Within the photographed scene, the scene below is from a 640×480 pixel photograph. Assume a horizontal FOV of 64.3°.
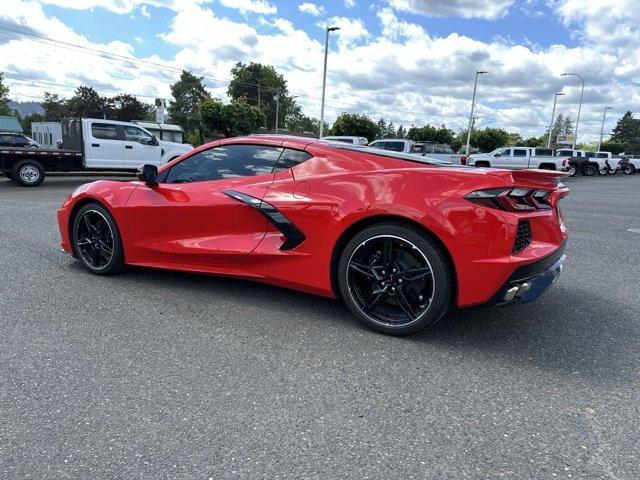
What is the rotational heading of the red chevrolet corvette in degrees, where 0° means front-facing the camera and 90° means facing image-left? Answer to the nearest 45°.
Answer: approximately 135°

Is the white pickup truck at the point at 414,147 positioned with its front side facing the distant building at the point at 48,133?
yes

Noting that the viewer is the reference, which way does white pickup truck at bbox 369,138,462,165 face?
facing to the left of the viewer

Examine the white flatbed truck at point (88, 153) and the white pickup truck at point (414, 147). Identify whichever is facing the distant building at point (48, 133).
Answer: the white pickup truck at point (414, 147)

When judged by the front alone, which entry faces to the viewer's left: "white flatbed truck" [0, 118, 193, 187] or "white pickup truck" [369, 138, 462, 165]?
"white pickup truck" [369, 138, 462, 165]

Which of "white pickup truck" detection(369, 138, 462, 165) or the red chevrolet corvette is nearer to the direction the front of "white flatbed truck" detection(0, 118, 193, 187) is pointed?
the white pickup truck

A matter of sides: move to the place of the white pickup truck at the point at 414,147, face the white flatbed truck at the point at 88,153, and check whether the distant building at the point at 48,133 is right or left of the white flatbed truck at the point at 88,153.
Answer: right

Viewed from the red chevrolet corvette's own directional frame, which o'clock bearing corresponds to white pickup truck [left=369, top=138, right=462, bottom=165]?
The white pickup truck is roughly at 2 o'clock from the red chevrolet corvette.

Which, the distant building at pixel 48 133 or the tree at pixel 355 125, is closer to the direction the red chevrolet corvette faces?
the distant building

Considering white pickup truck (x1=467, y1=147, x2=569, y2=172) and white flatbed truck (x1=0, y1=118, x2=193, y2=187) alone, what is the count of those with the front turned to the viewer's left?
1

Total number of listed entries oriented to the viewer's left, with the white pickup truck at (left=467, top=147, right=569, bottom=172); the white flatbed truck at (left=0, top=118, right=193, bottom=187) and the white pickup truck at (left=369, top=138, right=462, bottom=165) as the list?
2

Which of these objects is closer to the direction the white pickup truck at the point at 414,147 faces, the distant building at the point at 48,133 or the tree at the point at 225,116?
the distant building

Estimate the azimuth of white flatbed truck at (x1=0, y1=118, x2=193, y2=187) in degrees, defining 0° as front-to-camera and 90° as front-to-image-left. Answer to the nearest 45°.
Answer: approximately 270°

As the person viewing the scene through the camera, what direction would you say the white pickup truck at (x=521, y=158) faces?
facing to the left of the viewer

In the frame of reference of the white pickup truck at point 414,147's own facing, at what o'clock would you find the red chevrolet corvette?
The red chevrolet corvette is roughly at 9 o'clock from the white pickup truck.

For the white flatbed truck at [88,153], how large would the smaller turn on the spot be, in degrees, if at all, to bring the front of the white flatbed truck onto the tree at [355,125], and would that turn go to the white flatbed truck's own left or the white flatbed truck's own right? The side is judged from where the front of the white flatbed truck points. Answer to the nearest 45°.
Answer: approximately 45° to the white flatbed truck's own left
